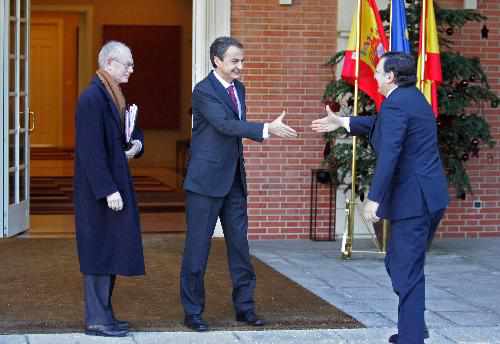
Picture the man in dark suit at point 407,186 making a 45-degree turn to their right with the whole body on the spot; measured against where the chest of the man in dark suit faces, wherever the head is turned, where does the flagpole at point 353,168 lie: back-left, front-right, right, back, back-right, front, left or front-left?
front

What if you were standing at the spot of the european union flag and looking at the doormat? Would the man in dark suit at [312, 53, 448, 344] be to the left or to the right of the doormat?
left

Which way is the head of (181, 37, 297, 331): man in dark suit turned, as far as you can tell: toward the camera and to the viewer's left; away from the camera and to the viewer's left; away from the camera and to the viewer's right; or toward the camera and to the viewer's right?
toward the camera and to the viewer's right

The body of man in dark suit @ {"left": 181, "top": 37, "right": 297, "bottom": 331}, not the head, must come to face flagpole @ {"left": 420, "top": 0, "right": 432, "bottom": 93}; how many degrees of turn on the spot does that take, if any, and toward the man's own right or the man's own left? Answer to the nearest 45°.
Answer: approximately 90° to the man's own left

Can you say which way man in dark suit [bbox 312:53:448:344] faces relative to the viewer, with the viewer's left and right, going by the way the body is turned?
facing away from the viewer and to the left of the viewer

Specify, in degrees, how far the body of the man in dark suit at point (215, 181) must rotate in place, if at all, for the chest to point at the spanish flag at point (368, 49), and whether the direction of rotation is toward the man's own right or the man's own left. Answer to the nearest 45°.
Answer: approximately 90° to the man's own left

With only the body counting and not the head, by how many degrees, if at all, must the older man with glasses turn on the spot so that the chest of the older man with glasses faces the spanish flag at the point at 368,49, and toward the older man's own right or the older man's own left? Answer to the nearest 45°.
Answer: approximately 45° to the older man's own left

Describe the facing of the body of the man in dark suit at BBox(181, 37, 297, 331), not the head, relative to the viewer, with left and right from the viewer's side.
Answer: facing the viewer and to the right of the viewer

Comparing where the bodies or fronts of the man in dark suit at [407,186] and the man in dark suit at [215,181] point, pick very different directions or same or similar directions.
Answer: very different directions

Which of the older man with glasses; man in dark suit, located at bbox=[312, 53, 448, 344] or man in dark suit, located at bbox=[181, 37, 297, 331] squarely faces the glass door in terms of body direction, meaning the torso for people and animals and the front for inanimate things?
man in dark suit, located at bbox=[312, 53, 448, 344]

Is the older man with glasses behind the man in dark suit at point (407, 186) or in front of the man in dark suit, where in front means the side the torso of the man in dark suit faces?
in front

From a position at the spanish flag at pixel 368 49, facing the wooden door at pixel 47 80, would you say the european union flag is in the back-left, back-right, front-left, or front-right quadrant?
back-right
